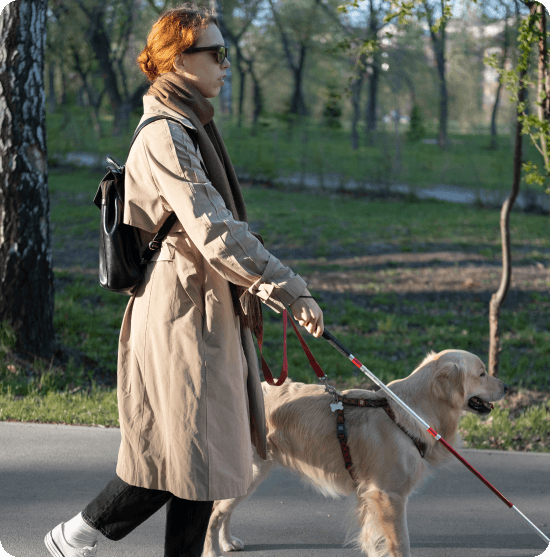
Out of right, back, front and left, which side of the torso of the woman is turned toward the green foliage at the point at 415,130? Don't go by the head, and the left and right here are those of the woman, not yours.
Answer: left

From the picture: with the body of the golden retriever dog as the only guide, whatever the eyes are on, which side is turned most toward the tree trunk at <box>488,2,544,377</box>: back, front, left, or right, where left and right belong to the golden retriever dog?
left

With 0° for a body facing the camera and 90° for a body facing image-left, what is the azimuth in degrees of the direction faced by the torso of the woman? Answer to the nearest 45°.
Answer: approximately 270°

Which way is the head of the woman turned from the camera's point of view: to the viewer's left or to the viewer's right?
to the viewer's right

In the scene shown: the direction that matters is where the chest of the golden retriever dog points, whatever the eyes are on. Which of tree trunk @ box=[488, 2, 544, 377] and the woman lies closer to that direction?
the tree trunk

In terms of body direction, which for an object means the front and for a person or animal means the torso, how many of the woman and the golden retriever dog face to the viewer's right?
2

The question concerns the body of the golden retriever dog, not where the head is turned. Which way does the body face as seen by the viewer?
to the viewer's right
